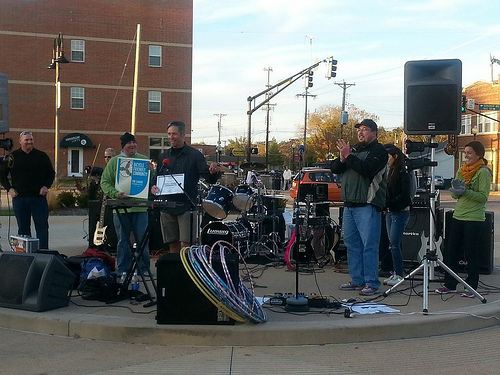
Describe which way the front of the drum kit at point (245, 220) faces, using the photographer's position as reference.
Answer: facing the viewer and to the left of the viewer

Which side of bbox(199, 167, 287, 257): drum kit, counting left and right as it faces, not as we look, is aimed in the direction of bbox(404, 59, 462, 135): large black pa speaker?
left

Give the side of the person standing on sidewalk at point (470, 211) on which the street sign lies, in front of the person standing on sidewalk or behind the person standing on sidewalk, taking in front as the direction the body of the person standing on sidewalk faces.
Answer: behind

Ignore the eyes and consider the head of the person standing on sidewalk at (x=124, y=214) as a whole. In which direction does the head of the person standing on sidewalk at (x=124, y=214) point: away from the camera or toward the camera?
toward the camera

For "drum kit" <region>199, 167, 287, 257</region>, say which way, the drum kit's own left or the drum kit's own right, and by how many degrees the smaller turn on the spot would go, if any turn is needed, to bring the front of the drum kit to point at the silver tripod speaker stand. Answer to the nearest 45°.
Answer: approximately 90° to the drum kit's own left

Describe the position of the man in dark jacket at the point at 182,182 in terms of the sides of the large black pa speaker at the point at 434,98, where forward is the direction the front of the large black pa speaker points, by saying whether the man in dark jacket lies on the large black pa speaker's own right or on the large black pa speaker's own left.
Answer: on the large black pa speaker's own right

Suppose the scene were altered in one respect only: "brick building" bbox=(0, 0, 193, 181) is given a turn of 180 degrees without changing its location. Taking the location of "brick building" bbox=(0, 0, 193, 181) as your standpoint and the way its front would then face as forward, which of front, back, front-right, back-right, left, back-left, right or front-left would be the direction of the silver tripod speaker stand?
back

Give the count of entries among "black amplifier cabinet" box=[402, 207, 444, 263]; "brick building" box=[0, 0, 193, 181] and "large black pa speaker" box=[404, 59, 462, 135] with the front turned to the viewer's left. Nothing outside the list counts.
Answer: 0

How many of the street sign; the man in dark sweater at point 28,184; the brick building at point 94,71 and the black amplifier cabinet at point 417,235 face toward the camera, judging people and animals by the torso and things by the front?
4

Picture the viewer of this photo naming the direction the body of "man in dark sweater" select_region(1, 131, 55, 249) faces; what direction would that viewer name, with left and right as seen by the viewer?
facing the viewer

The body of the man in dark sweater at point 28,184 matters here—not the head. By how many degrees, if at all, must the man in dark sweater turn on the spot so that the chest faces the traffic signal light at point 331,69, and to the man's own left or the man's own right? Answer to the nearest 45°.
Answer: approximately 135° to the man's own left

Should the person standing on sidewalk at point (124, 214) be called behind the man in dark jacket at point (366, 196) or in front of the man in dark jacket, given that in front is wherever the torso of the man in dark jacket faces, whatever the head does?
in front

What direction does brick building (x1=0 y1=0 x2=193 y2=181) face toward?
toward the camera
